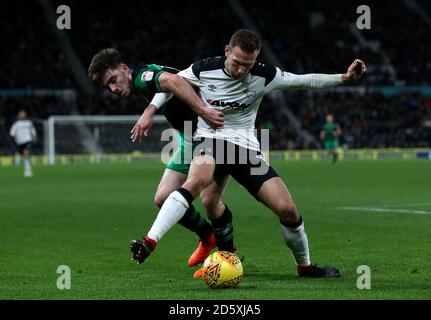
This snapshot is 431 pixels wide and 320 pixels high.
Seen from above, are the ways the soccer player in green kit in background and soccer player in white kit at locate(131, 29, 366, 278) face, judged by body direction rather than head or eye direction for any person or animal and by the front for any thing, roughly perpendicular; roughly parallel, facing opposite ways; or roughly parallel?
roughly parallel

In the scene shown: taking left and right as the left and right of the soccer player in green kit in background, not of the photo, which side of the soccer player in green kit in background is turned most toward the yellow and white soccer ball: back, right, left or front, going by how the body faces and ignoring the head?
front

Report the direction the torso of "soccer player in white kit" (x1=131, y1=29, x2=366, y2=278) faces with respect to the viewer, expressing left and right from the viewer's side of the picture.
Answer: facing the viewer

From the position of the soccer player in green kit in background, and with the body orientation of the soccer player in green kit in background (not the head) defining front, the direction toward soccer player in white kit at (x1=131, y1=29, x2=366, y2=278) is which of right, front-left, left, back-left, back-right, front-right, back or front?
front

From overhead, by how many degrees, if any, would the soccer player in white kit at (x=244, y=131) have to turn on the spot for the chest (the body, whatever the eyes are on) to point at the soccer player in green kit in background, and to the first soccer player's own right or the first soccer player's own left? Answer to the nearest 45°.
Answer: approximately 180°

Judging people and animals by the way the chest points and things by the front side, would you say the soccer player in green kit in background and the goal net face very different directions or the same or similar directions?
same or similar directions

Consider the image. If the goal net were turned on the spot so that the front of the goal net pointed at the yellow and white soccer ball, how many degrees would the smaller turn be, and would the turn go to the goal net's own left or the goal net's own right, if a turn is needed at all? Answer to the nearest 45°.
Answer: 0° — it already faces it

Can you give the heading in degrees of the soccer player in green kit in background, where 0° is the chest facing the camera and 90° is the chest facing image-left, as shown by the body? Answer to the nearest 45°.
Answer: approximately 0°
